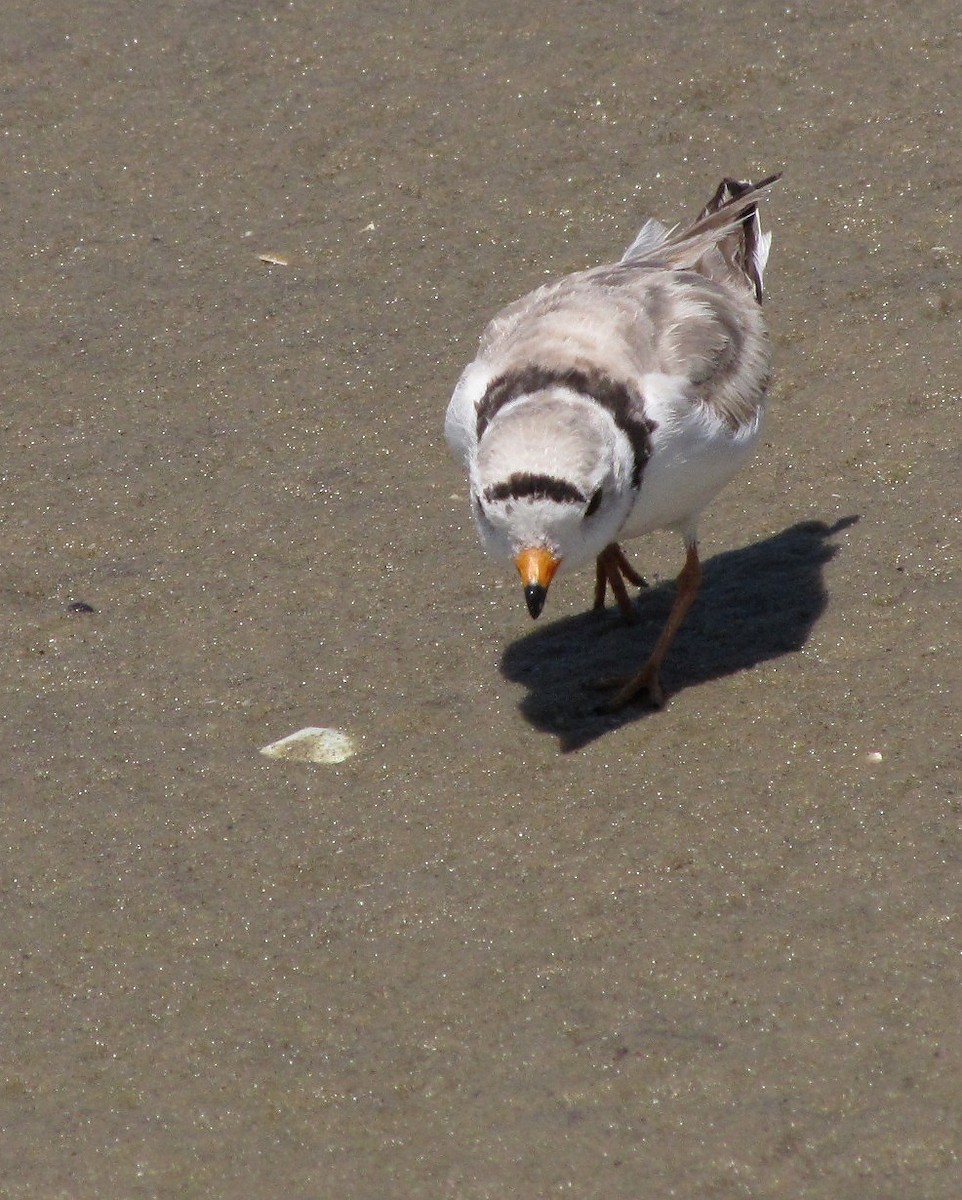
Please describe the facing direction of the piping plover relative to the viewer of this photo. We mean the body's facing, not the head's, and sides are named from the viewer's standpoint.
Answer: facing the viewer and to the left of the viewer

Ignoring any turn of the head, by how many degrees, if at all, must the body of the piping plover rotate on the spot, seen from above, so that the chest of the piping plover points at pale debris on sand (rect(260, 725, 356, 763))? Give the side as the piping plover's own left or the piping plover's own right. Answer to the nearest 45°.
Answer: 0° — it already faces it
